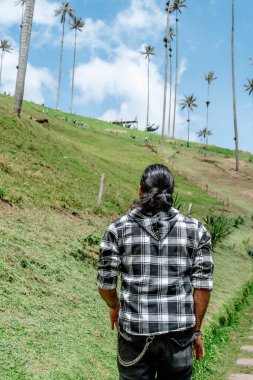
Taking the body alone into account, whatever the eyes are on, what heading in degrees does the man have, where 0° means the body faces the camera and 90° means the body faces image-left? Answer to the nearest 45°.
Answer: approximately 180°

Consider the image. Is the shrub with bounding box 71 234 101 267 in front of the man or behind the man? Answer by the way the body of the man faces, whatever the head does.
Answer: in front

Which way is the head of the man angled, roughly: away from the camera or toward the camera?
away from the camera
